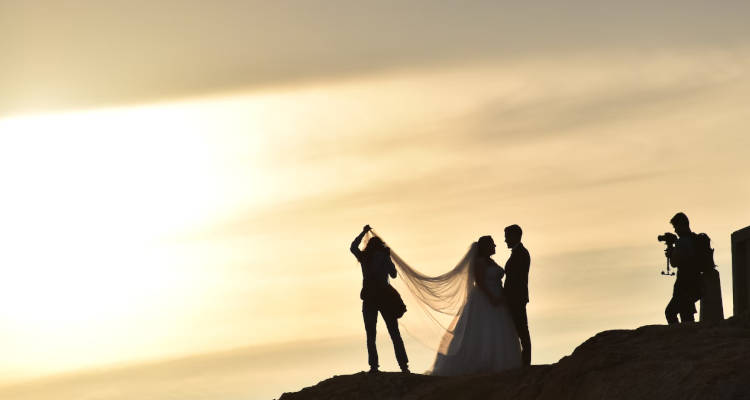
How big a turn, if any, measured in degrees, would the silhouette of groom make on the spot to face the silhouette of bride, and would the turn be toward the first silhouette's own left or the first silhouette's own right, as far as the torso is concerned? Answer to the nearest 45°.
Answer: approximately 45° to the first silhouette's own right

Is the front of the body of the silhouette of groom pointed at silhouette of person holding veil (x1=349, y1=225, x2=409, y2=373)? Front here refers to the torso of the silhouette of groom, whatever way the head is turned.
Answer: yes

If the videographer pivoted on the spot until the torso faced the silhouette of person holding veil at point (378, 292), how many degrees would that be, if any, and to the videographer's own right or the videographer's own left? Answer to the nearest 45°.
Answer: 0° — they already face them

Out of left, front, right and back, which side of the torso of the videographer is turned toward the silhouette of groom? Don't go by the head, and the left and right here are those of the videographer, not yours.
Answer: front

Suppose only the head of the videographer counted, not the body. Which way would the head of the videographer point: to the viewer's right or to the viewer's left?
to the viewer's left

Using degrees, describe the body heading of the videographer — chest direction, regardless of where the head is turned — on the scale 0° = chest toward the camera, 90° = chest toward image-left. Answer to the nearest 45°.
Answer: approximately 90°

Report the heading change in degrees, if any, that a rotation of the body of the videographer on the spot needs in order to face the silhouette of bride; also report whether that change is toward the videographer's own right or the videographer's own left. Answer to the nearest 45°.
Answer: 0° — they already face them

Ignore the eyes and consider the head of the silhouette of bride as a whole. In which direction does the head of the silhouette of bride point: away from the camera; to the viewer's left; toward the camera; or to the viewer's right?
to the viewer's right

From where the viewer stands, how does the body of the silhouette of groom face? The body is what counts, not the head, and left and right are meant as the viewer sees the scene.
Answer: facing to the left of the viewer

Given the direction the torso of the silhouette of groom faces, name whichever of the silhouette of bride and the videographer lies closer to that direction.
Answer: the silhouette of bride

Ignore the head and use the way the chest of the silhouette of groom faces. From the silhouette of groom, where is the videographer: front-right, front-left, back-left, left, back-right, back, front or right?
back

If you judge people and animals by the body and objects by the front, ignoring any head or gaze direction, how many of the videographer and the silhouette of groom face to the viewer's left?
2
